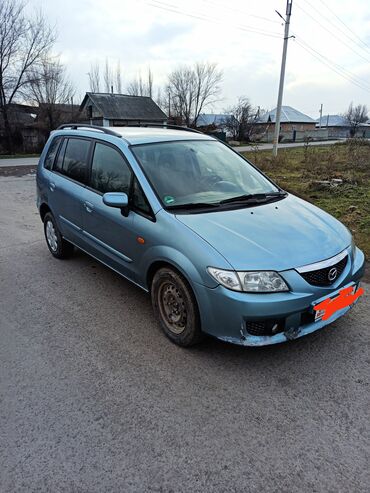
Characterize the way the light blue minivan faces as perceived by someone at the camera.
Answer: facing the viewer and to the right of the viewer

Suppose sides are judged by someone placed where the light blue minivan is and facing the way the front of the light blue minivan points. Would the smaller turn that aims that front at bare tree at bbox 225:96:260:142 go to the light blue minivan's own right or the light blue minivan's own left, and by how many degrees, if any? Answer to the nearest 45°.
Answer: approximately 135° to the light blue minivan's own left
